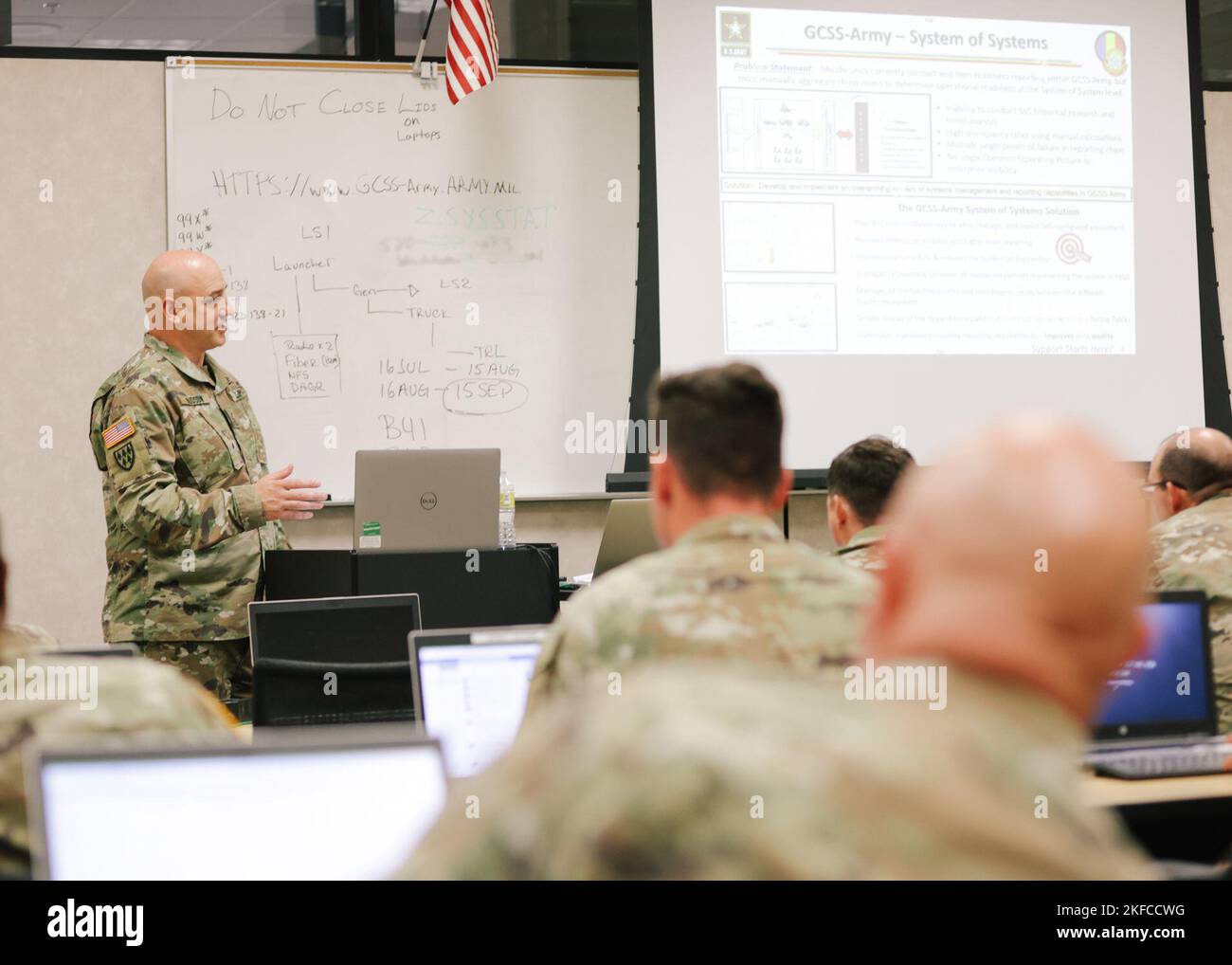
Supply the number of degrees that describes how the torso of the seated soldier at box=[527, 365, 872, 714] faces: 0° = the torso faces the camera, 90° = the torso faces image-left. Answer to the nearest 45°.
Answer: approximately 180°

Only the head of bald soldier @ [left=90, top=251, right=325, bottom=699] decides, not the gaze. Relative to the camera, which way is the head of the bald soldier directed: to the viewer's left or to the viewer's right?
to the viewer's right

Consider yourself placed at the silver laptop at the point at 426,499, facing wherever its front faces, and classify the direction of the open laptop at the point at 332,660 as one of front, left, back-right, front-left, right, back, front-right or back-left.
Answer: back

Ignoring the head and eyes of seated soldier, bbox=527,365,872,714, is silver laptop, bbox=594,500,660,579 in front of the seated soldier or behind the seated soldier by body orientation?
in front

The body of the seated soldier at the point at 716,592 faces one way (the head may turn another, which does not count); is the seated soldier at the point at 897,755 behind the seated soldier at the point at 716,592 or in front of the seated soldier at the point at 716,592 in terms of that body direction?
behind

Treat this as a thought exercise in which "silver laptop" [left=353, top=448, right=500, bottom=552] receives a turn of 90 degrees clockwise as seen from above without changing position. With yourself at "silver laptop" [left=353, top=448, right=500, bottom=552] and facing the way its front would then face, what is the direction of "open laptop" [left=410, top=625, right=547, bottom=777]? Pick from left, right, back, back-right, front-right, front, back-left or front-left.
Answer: right

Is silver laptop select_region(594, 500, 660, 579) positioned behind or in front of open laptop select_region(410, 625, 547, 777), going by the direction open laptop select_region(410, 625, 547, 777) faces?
behind

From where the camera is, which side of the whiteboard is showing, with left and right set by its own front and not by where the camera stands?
front

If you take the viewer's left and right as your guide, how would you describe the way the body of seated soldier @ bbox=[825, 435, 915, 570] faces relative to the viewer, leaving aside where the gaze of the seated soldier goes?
facing away from the viewer and to the left of the viewer

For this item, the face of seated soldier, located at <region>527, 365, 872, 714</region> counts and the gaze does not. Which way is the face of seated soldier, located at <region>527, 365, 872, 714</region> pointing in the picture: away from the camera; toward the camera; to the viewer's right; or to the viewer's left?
away from the camera

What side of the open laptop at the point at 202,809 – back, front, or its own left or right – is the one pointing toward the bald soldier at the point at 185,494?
back

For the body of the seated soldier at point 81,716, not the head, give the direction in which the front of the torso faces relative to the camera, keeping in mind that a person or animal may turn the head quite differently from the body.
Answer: away from the camera

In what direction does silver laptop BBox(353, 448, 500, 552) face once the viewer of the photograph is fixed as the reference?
facing away from the viewer

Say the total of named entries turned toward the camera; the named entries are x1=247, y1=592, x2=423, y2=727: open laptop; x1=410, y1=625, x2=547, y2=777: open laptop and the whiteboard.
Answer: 3

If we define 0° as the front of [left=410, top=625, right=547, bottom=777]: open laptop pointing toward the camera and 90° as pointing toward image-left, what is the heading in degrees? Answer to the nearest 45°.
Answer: approximately 0°

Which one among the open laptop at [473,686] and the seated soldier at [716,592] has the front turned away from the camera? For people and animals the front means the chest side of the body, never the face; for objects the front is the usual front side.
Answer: the seated soldier

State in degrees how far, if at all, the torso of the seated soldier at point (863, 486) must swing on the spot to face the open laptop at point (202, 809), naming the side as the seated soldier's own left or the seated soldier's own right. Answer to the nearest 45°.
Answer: approximately 135° to the seated soldier's own left

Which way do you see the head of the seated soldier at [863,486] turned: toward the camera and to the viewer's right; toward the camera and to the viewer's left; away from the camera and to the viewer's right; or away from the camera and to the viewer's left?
away from the camera and to the viewer's left

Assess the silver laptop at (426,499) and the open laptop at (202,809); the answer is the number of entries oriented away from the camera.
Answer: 1

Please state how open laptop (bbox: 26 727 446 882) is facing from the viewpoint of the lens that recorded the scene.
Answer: facing the viewer
